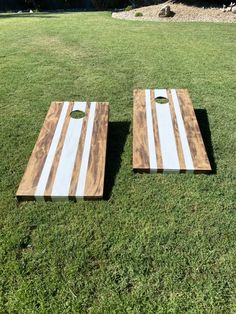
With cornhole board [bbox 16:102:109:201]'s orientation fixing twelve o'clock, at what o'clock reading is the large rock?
The large rock is roughly at 7 o'clock from the cornhole board.

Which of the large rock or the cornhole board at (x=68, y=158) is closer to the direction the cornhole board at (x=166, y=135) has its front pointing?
the cornhole board

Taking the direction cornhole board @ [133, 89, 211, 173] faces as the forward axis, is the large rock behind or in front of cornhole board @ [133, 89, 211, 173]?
behind

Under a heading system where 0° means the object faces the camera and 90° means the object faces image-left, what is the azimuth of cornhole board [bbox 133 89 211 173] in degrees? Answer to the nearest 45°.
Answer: approximately 0°

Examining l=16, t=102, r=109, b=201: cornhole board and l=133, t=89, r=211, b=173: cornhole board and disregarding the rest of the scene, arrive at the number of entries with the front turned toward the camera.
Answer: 2

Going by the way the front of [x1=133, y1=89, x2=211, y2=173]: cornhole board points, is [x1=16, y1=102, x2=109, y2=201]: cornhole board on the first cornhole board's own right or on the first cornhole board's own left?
on the first cornhole board's own right

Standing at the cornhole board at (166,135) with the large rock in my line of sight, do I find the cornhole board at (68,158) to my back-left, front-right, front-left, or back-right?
back-left

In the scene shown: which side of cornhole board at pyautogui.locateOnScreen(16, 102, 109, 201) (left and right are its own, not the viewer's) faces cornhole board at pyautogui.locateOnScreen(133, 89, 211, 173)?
left
